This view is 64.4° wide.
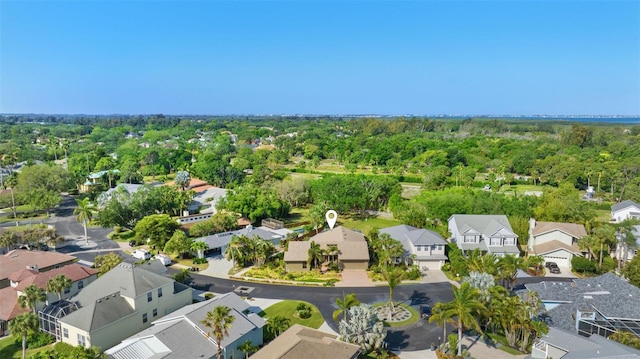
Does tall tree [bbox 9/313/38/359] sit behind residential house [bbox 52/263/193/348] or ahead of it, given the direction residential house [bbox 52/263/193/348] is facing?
behind

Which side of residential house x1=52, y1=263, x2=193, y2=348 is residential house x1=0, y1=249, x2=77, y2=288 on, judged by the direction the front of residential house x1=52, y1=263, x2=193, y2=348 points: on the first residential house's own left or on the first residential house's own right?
on the first residential house's own left

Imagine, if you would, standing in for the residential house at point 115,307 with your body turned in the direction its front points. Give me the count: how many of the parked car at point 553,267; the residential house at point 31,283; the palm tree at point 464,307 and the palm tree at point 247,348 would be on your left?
1

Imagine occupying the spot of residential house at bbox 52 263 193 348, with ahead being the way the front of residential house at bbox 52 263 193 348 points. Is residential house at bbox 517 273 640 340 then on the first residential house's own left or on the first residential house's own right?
on the first residential house's own right

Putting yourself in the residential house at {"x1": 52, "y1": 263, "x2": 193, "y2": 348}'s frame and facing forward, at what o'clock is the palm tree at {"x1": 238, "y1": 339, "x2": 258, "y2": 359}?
The palm tree is roughly at 3 o'clock from the residential house.

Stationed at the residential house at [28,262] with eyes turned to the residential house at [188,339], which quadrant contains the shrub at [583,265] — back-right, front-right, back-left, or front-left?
front-left

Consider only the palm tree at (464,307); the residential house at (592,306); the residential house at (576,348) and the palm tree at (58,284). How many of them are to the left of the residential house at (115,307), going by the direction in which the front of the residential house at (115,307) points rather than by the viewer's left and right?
1

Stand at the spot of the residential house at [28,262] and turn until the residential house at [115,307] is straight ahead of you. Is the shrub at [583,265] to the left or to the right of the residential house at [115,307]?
left

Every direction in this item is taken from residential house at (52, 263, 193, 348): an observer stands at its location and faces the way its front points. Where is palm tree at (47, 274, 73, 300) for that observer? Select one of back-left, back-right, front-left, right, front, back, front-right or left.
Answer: left

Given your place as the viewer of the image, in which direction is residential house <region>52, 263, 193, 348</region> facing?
facing away from the viewer and to the right of the viewer

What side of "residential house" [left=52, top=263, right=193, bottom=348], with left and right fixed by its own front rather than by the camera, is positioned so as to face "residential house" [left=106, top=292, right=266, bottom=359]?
right

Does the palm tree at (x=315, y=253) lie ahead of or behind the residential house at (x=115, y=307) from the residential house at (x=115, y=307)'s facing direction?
ahead

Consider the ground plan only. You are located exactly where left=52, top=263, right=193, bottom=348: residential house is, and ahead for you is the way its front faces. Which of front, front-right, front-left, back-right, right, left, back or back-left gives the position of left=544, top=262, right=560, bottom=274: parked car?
front-right

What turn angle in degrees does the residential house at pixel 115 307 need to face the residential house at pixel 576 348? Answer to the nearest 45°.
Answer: approximately 90° to its right

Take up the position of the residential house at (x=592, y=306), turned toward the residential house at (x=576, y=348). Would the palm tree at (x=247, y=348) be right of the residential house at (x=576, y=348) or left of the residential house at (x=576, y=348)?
right

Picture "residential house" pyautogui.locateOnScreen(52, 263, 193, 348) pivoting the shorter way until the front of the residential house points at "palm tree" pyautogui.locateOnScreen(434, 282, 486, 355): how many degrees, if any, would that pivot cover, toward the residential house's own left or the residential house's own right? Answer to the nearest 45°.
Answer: approximately 90° to the residential house's own right

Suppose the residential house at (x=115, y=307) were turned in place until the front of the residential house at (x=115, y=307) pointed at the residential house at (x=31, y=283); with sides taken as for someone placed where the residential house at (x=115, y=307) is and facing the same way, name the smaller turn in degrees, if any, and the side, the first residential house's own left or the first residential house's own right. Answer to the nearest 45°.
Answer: approximately 90° to the first residential house's own left
